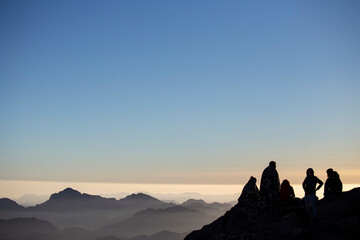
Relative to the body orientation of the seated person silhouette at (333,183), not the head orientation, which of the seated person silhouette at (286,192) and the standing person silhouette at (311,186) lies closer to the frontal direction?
the seated person silhouette

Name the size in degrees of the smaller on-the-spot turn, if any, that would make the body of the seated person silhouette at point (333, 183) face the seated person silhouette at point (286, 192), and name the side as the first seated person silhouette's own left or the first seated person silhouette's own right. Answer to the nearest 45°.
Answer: approximately 45° to the first seated person silhouette's own left

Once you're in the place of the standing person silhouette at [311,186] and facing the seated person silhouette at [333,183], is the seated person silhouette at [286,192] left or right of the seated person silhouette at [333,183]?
left

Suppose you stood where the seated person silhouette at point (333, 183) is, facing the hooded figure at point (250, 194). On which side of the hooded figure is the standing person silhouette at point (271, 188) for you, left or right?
left

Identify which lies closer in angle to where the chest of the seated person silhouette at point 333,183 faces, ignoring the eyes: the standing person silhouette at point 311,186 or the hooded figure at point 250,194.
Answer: the hooded figure
